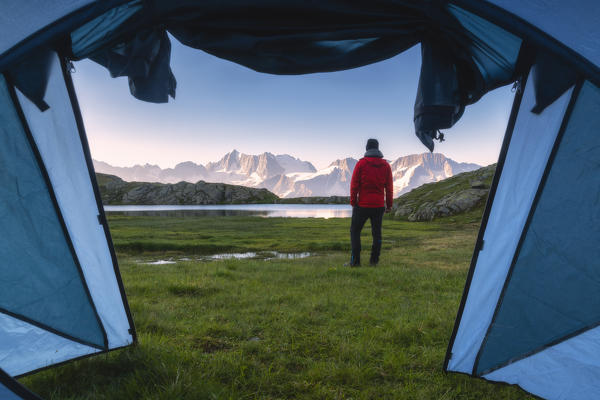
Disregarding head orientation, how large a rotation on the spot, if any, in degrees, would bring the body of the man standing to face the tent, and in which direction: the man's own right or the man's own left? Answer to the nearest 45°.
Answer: approximately 180°

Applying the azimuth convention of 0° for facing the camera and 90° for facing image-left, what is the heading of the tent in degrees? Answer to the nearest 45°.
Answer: approximately 180°

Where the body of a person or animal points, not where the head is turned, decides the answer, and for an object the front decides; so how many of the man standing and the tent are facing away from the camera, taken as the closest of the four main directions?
2

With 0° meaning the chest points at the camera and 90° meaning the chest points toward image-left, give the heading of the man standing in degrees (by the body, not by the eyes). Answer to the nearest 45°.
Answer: approximately 180°

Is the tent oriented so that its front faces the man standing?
yes
